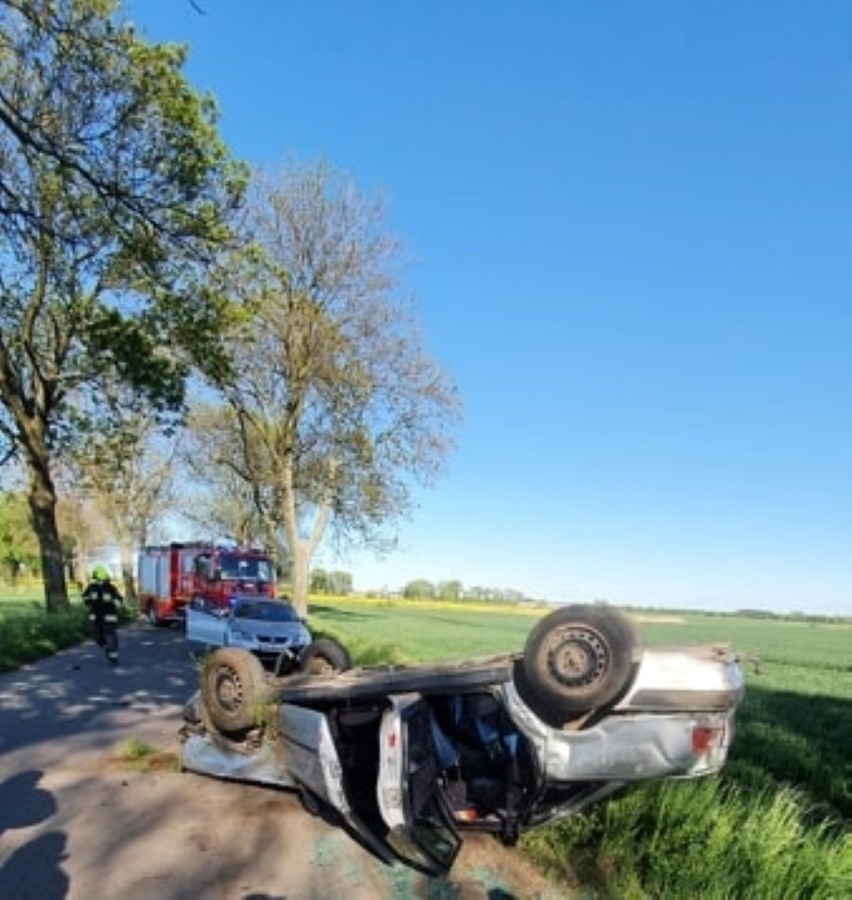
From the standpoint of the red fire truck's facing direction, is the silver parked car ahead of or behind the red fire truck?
ahead

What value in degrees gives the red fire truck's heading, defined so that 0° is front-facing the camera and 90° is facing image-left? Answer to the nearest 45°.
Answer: approximately 315°

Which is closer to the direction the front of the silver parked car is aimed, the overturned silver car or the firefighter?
the overturned silver car

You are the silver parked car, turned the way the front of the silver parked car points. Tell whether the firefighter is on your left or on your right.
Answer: on your right

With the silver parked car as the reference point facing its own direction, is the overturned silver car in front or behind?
in front

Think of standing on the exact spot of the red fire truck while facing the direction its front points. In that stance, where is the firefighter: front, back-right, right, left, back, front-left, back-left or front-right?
front-right

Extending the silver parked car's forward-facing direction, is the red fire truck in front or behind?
behind

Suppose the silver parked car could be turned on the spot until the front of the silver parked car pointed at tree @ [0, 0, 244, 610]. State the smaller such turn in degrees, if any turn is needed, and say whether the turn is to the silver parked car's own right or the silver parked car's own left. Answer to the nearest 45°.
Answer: approximately 90° to the silver parked car's own right
